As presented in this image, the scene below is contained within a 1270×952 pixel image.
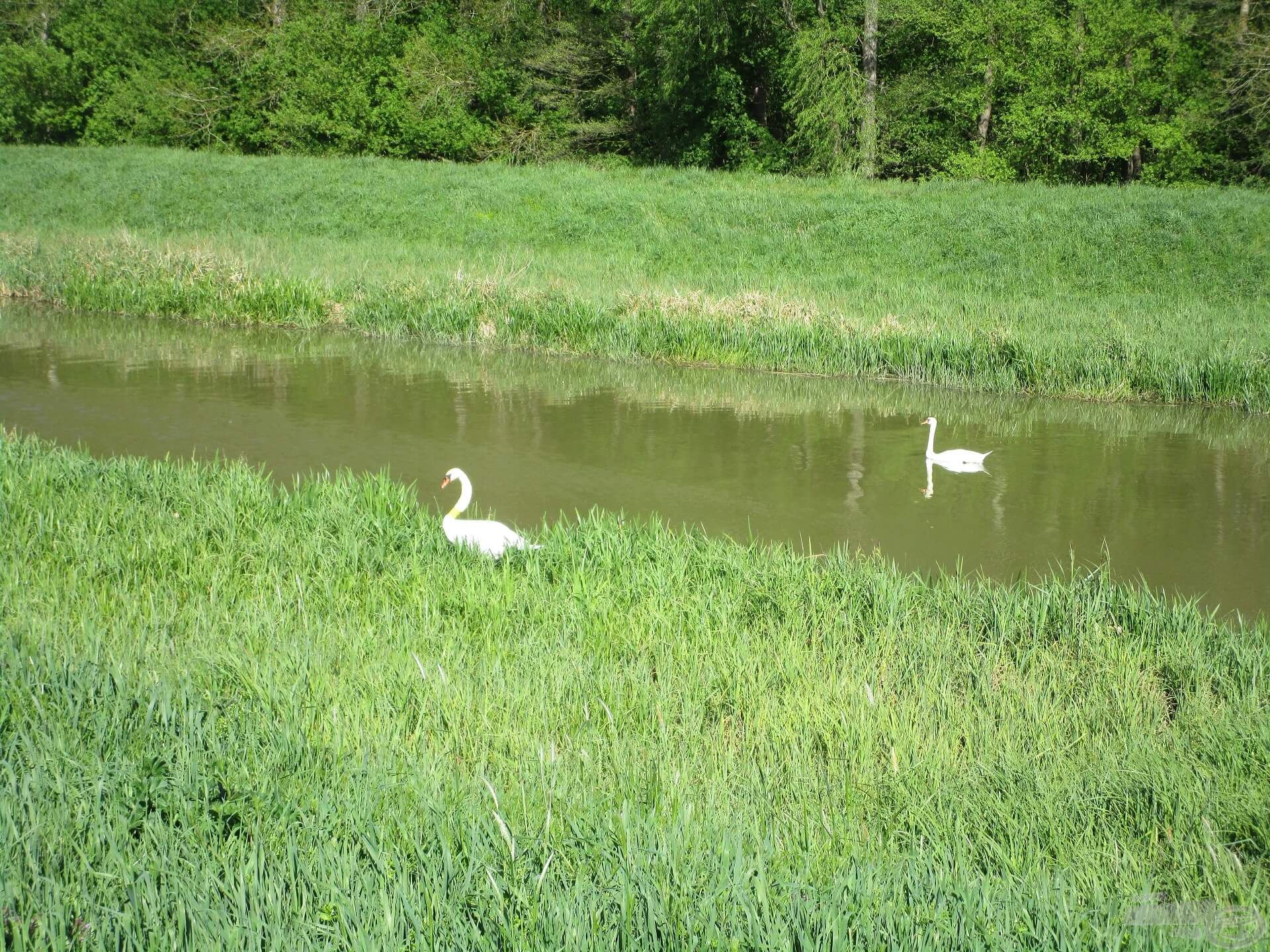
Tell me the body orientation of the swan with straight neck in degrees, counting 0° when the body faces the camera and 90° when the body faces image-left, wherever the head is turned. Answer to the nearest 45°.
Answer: approximately 90°
